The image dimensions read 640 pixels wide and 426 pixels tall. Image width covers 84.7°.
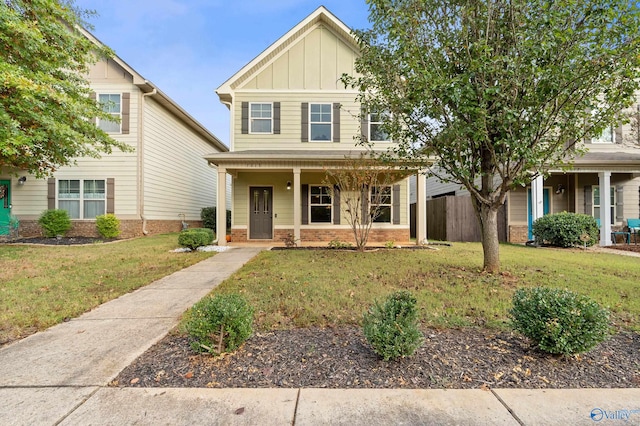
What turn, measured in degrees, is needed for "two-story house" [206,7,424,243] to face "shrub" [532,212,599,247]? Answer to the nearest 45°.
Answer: approximately 90° to its left

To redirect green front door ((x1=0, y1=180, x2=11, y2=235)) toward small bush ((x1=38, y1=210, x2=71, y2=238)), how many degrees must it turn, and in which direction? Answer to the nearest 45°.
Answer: approximately 45° to its left

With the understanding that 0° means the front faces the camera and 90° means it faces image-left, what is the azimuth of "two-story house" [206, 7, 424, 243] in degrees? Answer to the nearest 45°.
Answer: approximately 0°

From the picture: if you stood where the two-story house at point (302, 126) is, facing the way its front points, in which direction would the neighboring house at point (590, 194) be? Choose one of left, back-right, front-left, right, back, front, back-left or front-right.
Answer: left

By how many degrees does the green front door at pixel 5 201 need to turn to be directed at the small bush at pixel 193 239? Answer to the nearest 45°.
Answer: approximately 45° to its left

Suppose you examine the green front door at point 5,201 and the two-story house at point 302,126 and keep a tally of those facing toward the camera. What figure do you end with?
2

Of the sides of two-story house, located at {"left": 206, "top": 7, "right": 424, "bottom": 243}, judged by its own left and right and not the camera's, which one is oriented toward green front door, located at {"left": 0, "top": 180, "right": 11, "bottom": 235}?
right

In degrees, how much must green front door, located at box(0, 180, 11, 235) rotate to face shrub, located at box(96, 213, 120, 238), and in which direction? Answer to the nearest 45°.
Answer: approximately 45° to its left

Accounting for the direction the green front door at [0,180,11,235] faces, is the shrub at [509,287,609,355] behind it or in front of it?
in front

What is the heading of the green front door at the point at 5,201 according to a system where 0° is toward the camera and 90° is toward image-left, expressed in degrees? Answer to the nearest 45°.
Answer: approximately 0°

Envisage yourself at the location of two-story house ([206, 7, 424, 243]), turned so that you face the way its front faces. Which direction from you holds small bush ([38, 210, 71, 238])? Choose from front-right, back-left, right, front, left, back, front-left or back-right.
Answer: right

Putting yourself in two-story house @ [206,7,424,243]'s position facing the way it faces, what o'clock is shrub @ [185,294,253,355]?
The shrub is roughly at 12 o'clock from the two-story house.
